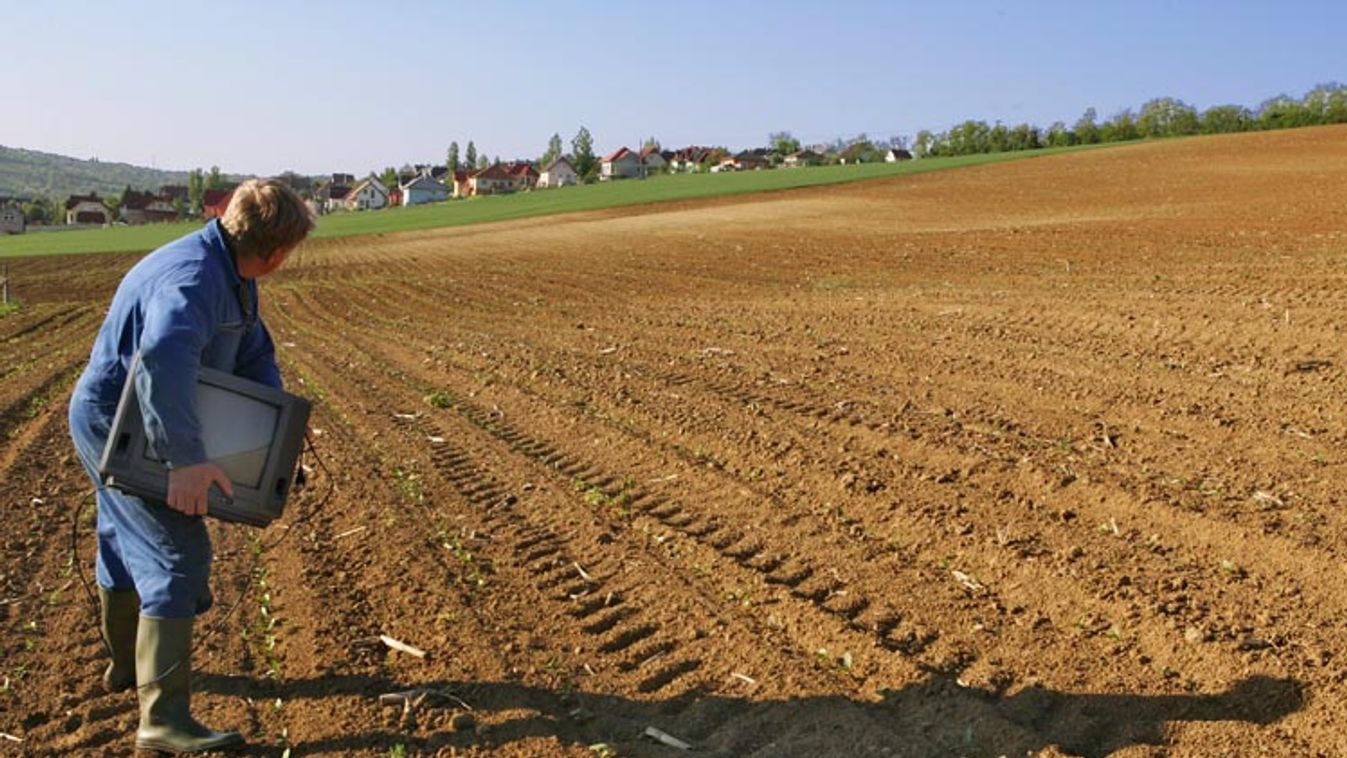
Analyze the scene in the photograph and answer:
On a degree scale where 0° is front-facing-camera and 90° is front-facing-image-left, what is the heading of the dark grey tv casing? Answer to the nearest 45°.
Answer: approximately 0°

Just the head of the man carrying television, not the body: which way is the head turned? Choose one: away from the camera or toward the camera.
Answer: away from the camera

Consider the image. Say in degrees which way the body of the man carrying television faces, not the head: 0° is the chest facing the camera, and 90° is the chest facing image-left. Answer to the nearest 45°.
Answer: approximately 270°
